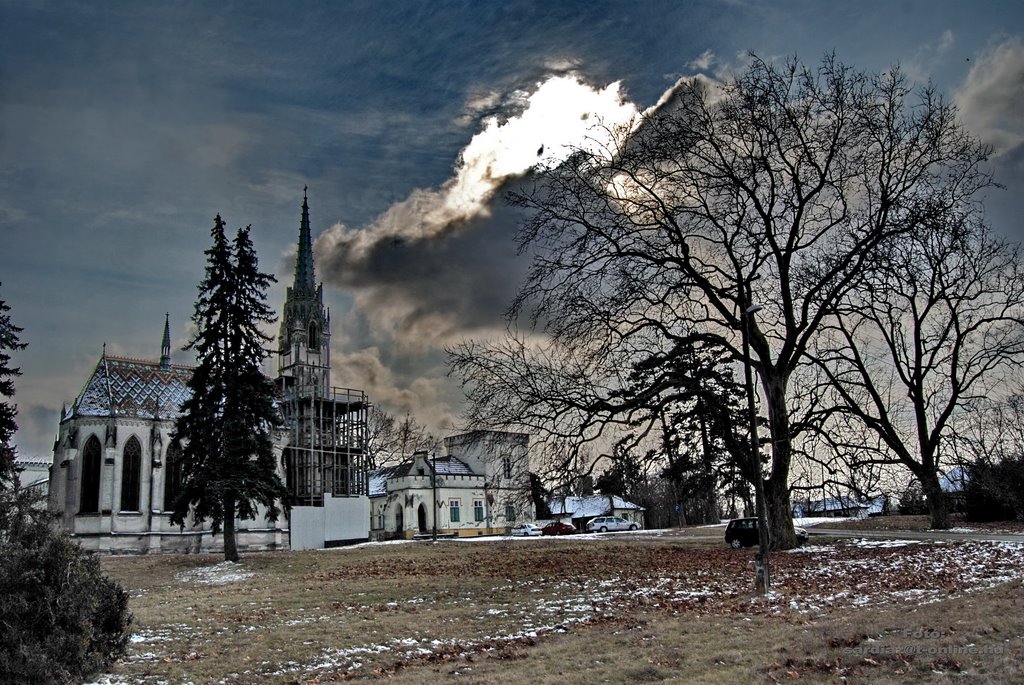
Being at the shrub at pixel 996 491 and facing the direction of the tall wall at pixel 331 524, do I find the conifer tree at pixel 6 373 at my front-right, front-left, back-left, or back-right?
front-left

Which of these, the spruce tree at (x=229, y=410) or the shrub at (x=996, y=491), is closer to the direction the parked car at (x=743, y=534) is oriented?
the shrub

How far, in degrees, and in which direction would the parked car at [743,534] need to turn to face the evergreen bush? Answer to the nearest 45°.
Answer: approximately 90° to its right

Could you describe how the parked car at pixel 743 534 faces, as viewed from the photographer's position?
facing to the right of the viewer

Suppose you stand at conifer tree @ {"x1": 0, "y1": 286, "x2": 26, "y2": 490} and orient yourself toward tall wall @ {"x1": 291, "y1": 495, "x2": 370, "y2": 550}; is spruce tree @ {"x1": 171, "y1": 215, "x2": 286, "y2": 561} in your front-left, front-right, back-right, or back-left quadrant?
front-right

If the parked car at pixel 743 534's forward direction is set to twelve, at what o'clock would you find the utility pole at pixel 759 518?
The utility pole is roughly at 3 o'clock from the parked car.

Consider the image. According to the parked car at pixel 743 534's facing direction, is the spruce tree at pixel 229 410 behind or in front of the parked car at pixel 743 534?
behind
